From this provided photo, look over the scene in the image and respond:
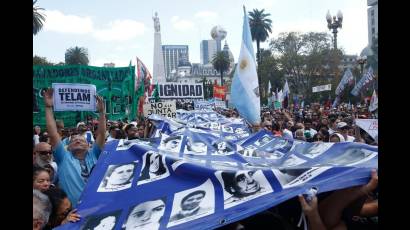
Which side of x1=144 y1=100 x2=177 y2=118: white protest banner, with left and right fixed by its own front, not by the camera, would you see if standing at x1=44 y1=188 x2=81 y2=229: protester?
front

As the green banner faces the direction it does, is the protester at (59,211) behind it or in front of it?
in front

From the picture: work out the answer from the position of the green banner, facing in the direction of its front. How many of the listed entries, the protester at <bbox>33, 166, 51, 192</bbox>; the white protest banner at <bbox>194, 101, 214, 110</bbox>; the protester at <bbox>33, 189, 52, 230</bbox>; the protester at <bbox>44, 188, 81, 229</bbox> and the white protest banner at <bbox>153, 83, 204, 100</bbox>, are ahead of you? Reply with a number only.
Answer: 3

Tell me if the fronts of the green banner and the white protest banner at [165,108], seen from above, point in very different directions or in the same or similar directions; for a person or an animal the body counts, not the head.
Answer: same or similar directions

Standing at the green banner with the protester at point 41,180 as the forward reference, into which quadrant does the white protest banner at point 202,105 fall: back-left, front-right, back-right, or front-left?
back-left

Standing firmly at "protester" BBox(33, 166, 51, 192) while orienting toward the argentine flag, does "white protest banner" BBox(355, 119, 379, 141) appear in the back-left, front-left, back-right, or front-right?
front-right

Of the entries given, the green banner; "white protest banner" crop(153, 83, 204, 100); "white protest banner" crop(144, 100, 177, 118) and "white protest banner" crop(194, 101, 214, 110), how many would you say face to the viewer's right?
0

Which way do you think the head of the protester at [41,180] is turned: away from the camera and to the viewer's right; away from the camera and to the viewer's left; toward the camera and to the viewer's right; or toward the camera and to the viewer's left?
toward the camera and to the viewer's right

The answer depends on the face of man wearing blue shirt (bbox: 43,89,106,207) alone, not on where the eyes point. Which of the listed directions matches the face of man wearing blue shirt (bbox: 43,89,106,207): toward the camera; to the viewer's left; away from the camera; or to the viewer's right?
toward the camera

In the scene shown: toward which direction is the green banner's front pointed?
toward the camera

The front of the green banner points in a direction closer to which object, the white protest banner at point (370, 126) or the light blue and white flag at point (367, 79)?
the white protest banner

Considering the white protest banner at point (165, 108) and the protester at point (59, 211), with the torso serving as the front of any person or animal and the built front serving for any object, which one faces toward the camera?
the white protest banner

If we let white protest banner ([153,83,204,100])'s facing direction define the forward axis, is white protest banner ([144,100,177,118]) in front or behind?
in front

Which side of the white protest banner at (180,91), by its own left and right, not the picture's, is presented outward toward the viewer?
front

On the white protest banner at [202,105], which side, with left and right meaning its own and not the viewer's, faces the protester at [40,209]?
front

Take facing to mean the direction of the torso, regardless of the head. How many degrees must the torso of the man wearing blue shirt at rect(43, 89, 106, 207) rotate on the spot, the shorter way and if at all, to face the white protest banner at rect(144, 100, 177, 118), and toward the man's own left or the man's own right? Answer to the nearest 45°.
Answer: approximately 135° to the man's own left

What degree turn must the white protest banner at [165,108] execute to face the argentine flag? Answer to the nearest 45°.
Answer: approximately 45° to its left
